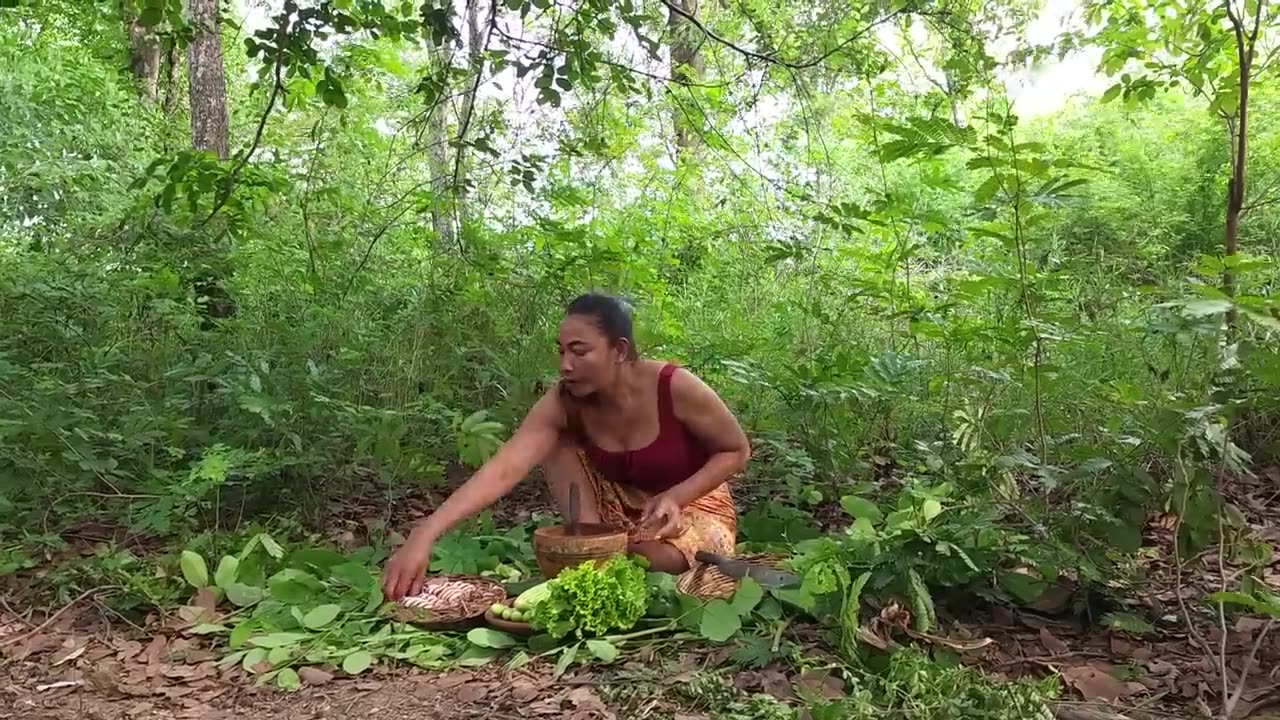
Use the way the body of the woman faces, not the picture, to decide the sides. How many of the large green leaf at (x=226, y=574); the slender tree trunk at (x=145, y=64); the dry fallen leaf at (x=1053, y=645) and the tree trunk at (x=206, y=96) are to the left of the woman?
1

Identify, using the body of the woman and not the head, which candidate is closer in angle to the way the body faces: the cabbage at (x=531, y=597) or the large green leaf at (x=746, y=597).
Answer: the cabbage

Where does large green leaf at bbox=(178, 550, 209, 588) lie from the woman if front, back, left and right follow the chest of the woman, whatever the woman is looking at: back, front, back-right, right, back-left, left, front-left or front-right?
front-right

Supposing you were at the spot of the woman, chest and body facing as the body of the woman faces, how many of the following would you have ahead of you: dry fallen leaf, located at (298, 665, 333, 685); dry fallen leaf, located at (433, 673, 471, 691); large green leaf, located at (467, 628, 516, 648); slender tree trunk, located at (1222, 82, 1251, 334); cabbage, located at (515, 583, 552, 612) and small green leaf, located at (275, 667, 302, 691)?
5

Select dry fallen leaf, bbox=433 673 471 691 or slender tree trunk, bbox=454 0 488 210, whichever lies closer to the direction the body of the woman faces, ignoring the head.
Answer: the dry fallen leaf

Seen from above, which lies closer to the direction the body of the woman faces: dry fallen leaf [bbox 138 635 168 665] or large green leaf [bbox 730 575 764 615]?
the dry fallen leaf

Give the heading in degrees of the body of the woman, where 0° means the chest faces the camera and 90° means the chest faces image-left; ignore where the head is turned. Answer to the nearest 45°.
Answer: approximately 45°

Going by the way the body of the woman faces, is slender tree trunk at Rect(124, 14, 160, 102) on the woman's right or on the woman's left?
on the woman's right

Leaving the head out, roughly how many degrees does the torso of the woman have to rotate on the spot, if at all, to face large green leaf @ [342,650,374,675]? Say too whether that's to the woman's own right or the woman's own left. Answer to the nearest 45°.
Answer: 0° — they already face it

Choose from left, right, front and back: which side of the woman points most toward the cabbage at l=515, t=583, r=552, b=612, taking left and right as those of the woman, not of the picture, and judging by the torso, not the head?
front

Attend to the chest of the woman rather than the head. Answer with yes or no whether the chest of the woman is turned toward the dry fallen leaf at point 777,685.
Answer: no

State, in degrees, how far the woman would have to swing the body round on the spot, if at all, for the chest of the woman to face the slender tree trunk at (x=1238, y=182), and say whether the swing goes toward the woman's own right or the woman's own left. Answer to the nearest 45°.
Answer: approximately 135° to the woman's own left

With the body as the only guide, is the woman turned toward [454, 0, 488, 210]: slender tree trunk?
no

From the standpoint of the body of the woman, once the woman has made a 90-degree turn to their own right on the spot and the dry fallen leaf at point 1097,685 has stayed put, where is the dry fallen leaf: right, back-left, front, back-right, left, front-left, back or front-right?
back

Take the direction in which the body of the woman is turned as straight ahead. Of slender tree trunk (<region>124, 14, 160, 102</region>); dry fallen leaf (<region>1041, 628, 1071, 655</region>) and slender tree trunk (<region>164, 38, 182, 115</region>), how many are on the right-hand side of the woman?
2

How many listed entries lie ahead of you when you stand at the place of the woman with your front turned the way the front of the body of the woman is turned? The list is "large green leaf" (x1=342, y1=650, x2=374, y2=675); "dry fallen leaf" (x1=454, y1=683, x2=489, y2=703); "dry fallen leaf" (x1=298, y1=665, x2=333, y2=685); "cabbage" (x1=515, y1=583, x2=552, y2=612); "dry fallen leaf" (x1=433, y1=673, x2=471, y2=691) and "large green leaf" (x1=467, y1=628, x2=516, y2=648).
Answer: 6

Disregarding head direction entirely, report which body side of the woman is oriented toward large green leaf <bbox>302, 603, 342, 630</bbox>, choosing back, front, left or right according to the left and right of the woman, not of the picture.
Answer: front

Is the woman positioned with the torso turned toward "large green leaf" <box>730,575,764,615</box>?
no

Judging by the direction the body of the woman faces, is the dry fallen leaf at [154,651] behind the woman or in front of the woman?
in front

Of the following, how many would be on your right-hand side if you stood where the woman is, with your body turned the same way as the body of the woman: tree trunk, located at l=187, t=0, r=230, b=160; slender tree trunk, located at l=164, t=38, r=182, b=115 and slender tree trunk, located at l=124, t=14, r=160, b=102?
3
